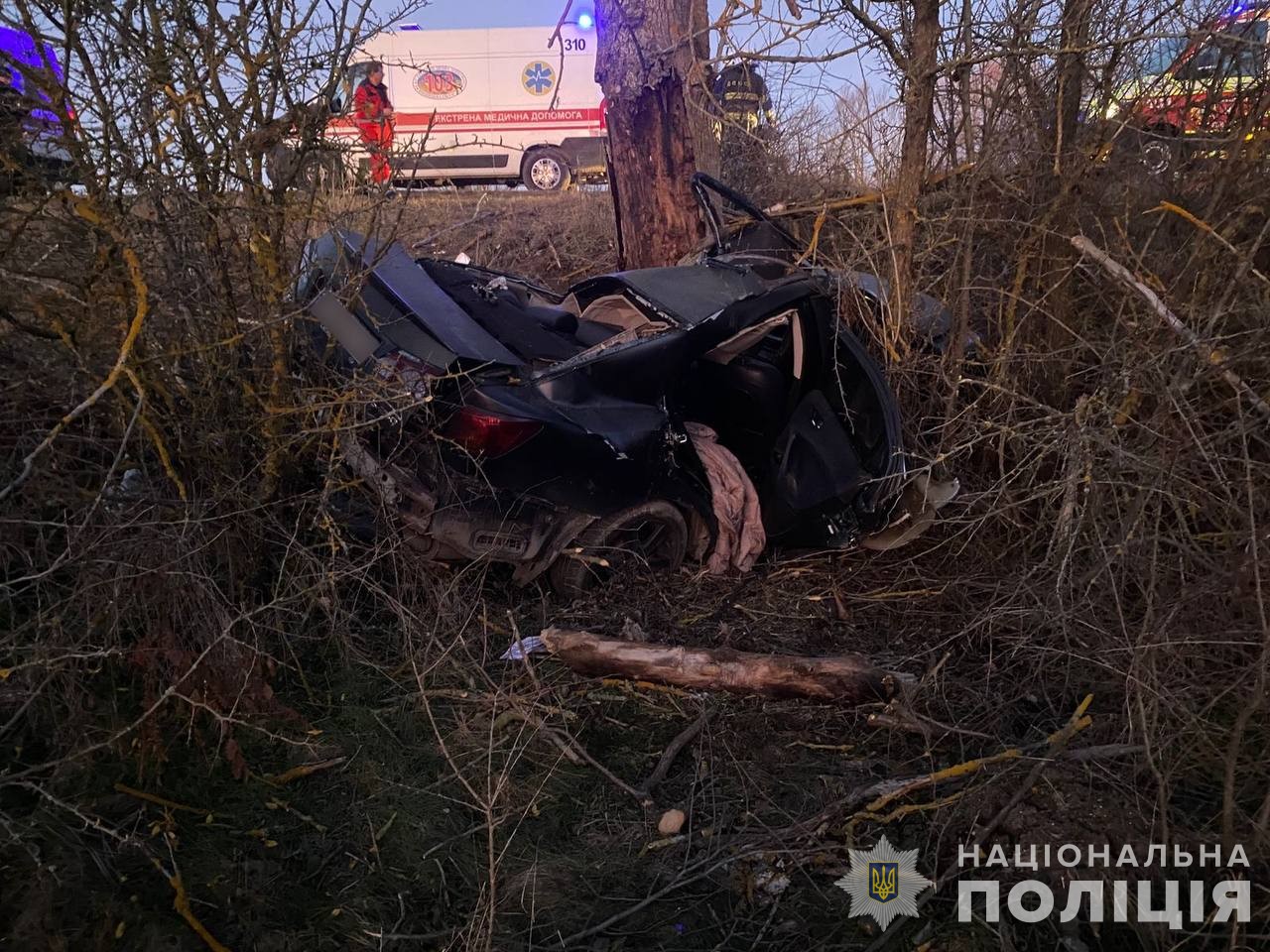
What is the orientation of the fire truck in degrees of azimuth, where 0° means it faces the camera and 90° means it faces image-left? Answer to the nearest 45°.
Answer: approximately 90°

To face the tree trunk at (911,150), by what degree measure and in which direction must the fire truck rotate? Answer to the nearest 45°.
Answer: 0° — it already faces it

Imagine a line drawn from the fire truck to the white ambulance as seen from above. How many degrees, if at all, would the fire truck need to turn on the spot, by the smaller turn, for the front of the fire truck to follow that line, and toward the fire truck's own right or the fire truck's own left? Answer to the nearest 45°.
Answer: approximately 45° to the fire truck's own right

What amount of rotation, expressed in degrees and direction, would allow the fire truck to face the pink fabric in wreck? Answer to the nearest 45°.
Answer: approximately 45° to its left

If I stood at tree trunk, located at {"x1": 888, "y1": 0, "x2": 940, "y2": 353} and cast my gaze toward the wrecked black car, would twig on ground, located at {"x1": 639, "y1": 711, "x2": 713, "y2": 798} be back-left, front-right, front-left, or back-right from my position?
front-left

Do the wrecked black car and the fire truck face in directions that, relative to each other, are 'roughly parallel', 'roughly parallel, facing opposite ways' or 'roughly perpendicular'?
roughly perpendicular

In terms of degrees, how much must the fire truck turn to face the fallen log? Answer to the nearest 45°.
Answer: approximately 45° to its left

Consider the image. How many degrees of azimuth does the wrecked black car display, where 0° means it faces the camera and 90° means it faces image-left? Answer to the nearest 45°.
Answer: approximately 225°
